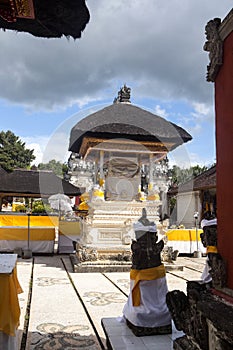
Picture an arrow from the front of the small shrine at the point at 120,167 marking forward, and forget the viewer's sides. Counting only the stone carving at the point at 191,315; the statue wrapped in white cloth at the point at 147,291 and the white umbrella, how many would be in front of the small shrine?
2

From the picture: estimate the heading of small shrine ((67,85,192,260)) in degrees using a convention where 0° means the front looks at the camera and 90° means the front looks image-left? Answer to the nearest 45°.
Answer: approximately 0°

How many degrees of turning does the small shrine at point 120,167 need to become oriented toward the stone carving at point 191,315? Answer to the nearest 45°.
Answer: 0° — it already faces it

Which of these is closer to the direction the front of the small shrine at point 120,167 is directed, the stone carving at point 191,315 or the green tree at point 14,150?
the stone carving

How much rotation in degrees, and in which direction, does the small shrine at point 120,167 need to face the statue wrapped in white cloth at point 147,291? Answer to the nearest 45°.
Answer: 0° — it already faces it

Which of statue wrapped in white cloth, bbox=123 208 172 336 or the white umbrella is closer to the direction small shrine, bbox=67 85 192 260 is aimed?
the statue wrapped in white cloth

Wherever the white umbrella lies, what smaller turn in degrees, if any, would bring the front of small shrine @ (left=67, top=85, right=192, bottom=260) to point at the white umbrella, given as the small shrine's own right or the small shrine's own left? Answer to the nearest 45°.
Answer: approximately 135° to the small shrine's own right

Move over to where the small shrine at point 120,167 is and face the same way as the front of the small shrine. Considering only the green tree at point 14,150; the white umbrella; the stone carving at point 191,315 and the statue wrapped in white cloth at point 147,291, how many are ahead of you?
2
